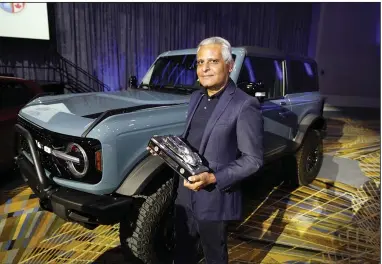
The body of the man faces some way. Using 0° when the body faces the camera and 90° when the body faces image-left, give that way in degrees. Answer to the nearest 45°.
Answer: approximately 45°

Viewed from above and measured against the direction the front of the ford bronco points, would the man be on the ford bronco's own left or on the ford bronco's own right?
on the ford bronco's own left

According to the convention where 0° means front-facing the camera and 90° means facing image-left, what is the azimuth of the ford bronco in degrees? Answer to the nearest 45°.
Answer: approximately 45°

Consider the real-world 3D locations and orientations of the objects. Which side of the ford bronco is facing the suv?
right

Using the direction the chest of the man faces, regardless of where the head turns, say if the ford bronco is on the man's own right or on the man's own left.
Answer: on the man's own right
